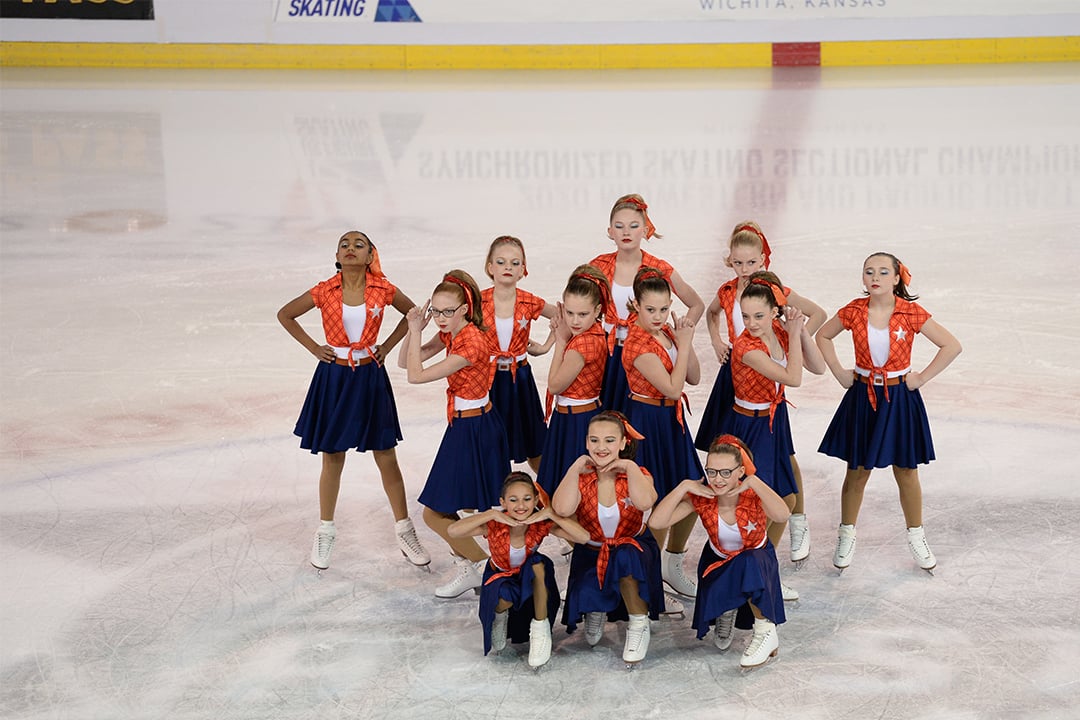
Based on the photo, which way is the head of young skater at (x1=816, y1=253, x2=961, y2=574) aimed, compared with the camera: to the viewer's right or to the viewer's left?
to the viewer's left

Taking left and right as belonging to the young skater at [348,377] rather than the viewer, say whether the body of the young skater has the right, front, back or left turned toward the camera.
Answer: front

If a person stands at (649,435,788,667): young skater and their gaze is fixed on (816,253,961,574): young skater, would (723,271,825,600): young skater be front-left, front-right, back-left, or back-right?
front-left

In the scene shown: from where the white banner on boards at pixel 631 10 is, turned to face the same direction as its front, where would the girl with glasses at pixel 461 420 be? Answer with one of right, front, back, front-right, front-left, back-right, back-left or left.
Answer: front

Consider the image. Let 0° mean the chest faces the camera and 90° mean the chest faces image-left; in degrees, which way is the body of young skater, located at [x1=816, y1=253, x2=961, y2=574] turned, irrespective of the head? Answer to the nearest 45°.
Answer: approximately 0°

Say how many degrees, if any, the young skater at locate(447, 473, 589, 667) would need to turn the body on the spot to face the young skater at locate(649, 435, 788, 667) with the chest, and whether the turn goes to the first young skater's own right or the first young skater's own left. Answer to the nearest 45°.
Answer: approximately 90° to the first young skater's own left

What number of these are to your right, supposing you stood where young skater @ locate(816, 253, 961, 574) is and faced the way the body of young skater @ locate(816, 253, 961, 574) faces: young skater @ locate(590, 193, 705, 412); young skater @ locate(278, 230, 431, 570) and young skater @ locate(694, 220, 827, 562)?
3

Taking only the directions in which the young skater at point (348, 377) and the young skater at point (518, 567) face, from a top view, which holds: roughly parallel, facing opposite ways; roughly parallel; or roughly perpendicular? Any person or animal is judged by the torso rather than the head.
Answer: roughly parallel

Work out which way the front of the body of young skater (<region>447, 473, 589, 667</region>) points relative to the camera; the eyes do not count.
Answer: toward the camera

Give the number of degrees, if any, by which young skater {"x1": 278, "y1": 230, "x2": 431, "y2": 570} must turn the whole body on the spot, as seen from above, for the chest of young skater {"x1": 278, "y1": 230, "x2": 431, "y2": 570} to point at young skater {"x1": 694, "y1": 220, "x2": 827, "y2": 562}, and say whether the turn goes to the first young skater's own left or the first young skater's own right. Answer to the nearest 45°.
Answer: approximately 90° to the first young skater's own left

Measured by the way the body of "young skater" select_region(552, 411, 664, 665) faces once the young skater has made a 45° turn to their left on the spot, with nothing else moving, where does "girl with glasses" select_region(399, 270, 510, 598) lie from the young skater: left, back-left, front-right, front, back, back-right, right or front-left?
back

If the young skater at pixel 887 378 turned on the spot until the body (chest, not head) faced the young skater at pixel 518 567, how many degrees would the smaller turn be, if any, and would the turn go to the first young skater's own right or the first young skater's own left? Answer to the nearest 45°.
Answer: approximately 45° to the first young skater's own right

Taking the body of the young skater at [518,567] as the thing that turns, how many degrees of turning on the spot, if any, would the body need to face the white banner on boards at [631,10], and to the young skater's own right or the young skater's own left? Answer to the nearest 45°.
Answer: approximately 180°
